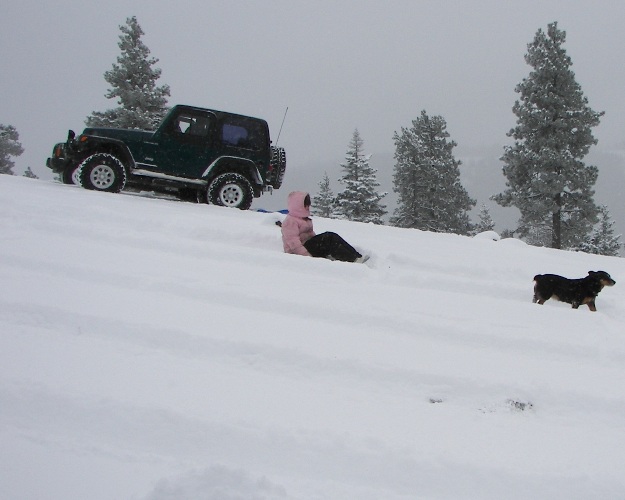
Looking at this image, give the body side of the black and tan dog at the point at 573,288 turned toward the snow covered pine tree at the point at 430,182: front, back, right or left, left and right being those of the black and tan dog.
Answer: left

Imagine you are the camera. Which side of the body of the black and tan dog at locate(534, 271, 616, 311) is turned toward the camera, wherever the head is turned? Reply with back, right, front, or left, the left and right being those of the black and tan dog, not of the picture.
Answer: right

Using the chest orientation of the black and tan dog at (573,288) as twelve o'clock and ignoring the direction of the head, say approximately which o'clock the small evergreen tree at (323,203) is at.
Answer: The small evergreen tree is roughly at 8 o'clock from the black and tan dog.

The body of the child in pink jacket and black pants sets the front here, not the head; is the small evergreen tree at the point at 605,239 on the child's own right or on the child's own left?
on the child's own left

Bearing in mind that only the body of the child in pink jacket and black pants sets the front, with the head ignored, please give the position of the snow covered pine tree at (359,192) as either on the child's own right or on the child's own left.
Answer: on the child's own left

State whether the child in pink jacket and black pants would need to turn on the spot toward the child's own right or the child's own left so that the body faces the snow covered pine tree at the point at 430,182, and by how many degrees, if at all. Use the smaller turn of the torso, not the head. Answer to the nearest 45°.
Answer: approximately 90° to the child's own left

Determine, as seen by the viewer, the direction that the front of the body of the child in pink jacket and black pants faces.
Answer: to the viewer's right

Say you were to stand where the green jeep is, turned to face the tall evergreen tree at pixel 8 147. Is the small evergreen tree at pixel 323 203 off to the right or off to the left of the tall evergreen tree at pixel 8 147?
right

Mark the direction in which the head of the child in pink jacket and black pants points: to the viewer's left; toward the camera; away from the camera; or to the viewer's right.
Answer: to the viewer's right

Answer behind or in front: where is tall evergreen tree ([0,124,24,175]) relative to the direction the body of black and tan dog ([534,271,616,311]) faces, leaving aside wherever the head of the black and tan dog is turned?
behind

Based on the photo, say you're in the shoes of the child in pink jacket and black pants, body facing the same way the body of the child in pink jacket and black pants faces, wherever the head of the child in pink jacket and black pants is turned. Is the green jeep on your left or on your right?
on your left

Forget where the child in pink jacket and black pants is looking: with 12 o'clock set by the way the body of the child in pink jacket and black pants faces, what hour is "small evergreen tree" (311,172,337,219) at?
The small evergreen tree is roughly at 9 o'clock from the child in pink jacket and black pants.
